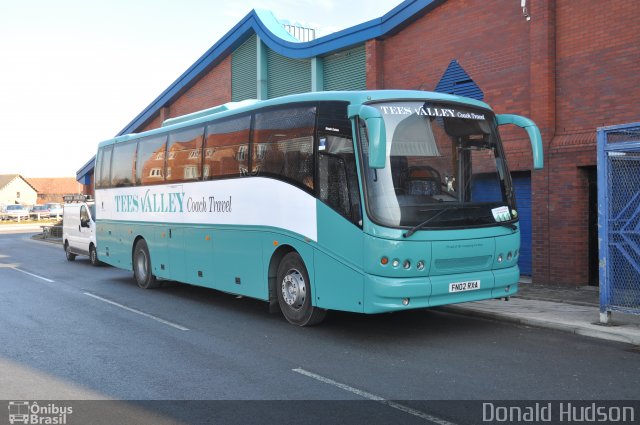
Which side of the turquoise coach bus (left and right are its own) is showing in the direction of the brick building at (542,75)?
left

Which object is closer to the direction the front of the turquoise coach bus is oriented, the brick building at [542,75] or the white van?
the brick building

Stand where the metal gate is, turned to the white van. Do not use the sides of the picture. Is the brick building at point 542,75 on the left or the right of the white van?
right

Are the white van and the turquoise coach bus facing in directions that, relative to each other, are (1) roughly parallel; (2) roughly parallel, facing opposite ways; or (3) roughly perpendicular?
roughly parallel

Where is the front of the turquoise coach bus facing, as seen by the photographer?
facing the viewer and to the right of the viewer

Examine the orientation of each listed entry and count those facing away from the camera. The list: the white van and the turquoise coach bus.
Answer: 0

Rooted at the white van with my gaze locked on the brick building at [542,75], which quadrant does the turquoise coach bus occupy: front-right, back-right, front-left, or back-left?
front-right

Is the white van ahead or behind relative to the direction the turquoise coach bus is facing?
behind

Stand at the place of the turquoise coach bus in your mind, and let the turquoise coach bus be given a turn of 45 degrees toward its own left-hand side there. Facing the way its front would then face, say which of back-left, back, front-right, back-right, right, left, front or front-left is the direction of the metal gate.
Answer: front
